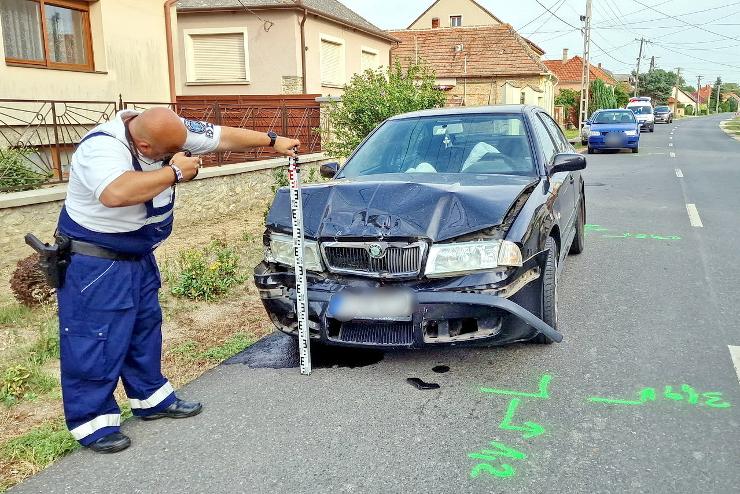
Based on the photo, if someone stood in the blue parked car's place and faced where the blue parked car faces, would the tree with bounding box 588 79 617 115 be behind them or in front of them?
behind

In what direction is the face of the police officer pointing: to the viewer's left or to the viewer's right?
to the viewer's right

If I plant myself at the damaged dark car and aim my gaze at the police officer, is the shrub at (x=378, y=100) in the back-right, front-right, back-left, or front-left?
back-right

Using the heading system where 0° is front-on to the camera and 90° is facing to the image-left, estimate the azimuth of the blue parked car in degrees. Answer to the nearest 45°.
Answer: approximately 0°

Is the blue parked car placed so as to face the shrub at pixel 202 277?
yes

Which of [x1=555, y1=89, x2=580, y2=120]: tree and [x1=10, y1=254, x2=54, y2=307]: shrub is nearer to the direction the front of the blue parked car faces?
the shrub

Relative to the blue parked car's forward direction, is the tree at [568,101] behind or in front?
behind

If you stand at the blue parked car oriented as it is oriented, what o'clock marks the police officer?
The police officer is roughly at 12 o'clock from the blue parked car.

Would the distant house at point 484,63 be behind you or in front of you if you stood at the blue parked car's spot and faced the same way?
behind
